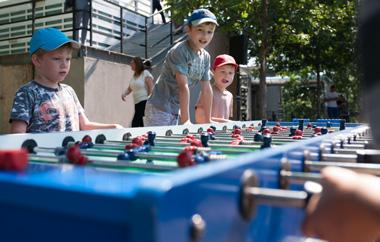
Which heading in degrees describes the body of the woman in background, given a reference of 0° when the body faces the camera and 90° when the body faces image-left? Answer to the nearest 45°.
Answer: approximately 45°

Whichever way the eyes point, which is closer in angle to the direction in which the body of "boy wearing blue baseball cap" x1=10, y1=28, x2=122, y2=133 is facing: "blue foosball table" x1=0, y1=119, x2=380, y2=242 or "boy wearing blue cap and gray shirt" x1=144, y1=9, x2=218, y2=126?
the blue foosball table

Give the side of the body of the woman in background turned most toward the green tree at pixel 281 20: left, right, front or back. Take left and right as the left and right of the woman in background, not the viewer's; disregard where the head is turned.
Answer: back

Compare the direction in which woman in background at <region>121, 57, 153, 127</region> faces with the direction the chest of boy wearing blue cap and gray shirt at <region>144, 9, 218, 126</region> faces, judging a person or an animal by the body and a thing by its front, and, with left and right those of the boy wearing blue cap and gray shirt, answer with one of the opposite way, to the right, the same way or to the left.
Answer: to the right

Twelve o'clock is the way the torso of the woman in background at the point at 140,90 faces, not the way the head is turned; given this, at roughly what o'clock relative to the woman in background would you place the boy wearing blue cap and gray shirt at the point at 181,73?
The boy wearing blue cap and gray shirt is roughly at 10 o'clock from the woman in background.
